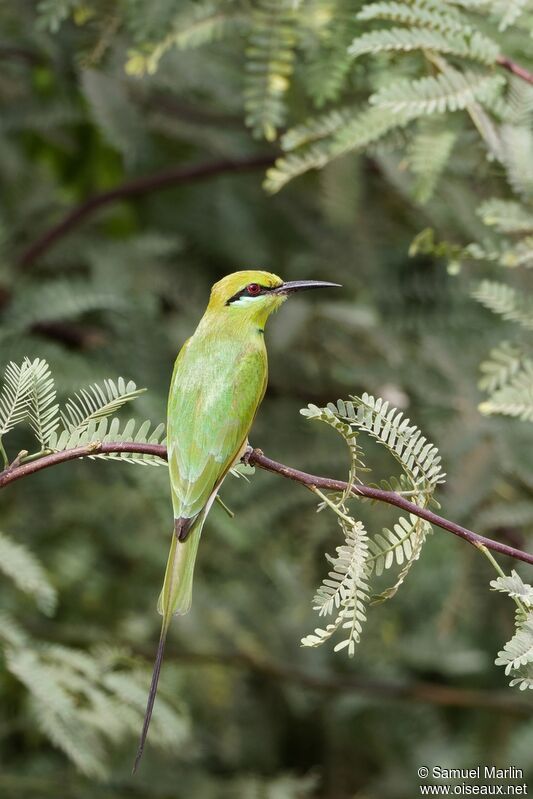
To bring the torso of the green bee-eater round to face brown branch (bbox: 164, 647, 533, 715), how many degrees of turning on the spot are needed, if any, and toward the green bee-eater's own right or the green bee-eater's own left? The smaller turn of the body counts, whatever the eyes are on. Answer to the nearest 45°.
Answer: approximately 45° to the green bee-eater's own left

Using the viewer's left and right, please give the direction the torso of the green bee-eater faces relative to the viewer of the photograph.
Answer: facing away from the viewer and to the right of the viewer

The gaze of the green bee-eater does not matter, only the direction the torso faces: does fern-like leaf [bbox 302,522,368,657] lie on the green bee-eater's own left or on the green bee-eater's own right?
on the green bee-eater's own right
